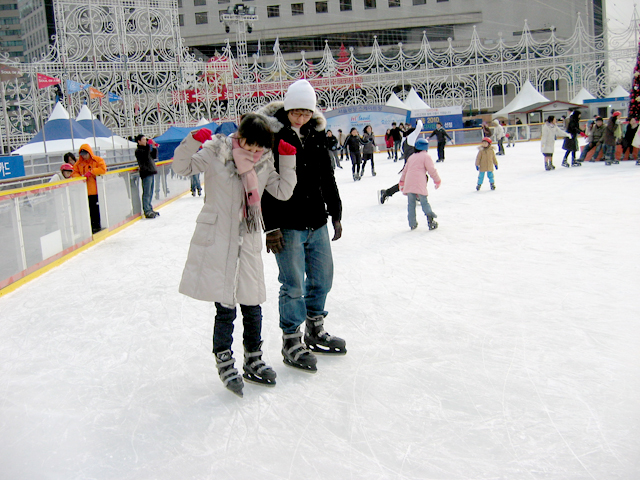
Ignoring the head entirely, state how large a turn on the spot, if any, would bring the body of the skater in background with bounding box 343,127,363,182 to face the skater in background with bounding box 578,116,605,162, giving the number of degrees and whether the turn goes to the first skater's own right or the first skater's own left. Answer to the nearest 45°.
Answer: approximately 90° to the first skater's own left

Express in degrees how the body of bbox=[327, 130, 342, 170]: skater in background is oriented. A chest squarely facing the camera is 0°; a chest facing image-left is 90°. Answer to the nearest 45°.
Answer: approximately 0°

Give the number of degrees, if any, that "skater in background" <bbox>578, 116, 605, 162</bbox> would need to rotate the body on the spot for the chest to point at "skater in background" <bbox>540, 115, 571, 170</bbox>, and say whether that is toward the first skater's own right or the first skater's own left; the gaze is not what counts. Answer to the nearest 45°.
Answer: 0° — they already face them

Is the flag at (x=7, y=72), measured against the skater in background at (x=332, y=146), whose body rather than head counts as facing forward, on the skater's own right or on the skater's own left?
on the skater's own right

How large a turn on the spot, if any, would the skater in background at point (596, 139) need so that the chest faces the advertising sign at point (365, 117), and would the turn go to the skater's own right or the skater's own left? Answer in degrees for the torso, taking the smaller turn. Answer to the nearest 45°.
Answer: approximately 90° to the skater's own right

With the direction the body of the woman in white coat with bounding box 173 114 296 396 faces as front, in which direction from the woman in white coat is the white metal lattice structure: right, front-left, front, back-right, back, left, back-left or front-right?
back-left

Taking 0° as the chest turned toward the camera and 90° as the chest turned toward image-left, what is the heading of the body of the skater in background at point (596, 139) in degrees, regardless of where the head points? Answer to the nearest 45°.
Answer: approximately 45°

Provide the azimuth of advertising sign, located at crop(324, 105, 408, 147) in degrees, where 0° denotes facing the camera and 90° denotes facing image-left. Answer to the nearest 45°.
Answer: approximately 0°

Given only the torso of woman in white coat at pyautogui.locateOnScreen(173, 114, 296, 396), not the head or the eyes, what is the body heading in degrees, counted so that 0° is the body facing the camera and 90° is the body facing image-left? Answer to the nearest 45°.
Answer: approximately 315°

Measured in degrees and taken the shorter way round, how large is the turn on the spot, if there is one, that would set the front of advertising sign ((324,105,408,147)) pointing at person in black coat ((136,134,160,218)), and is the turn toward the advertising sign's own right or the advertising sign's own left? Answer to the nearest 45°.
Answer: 0° — it already faces them

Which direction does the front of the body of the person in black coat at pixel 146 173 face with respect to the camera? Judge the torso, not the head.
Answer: to the viewer's right
